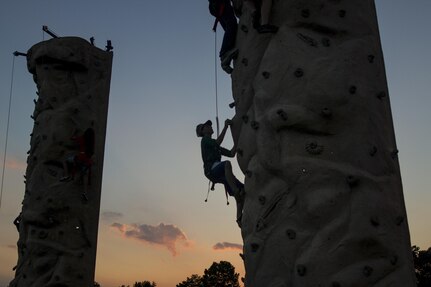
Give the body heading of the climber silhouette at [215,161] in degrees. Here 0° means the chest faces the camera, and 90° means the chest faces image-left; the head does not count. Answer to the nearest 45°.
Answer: approximately 270°

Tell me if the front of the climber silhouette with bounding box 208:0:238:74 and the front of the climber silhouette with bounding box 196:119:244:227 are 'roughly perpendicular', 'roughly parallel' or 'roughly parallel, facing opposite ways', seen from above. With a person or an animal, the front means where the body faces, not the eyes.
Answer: roughly parallel

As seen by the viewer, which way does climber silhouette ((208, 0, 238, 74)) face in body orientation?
to the viewer's right

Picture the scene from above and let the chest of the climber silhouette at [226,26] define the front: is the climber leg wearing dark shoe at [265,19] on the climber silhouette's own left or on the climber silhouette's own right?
on the climber silhouette's own right

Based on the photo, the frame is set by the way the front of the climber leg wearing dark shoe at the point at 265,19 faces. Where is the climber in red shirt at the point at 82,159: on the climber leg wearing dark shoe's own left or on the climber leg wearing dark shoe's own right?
on the climber leg wearing dark shoe's own left
